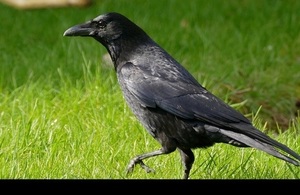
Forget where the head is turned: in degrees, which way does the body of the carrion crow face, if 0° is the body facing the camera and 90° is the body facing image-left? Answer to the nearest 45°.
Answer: approximately 90°
